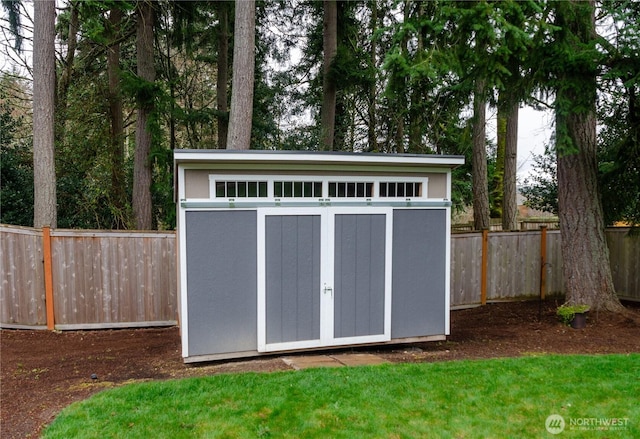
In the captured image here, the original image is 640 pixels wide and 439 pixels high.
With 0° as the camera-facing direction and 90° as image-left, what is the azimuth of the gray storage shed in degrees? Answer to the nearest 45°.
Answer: approximately 0°

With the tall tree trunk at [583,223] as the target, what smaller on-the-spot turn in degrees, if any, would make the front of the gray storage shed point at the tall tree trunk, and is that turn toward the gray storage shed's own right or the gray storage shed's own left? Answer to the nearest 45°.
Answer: approximately 90° to the gray storage shed's own left

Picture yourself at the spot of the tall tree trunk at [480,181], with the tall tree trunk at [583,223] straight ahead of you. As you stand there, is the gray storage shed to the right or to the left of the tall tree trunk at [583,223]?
right

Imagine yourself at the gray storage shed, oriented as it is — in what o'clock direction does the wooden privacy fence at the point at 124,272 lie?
The wooden privacy fence is roughly at 4 o'clock from the gray storage shed.

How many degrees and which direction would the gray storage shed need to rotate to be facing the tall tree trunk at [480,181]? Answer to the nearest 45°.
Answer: approximately 135° to its left

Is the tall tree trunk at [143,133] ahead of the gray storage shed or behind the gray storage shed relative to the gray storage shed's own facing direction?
behind

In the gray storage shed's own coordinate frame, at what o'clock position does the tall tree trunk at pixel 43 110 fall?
The tall tree trunk is roughly at 4 o'clock from the gray storage shed.

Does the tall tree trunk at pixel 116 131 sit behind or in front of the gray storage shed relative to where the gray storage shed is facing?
behind
